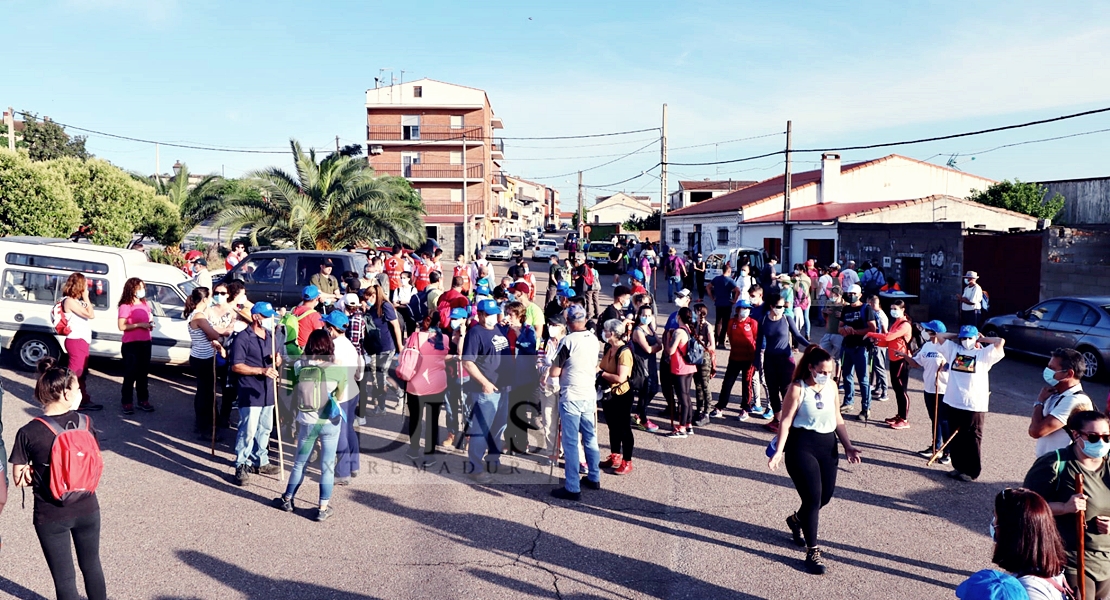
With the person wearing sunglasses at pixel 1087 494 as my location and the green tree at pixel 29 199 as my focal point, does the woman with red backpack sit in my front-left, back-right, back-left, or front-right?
front-left

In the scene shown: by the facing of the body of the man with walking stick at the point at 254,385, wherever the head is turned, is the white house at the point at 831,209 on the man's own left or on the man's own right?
on the man's own left

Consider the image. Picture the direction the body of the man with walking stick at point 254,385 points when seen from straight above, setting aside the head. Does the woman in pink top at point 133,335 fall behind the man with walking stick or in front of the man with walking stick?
behind

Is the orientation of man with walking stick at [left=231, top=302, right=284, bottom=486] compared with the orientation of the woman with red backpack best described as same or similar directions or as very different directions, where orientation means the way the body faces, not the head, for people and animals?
very different directions

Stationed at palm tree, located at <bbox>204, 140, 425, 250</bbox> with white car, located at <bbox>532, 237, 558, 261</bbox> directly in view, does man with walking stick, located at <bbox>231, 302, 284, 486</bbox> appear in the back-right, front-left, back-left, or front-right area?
back-right

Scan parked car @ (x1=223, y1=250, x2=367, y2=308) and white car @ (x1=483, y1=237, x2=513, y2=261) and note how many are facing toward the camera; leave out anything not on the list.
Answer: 1

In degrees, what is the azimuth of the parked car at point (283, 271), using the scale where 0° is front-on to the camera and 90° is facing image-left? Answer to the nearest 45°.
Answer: approximately 90°

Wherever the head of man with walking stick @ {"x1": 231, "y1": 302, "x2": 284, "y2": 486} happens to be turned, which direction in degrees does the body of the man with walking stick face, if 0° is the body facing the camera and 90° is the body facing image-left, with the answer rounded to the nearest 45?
approximately 315°

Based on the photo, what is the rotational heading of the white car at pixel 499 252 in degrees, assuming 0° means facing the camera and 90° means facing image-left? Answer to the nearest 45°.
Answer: approximately 0°

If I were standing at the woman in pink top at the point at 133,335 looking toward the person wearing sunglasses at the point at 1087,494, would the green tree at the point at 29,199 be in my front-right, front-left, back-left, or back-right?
back-left

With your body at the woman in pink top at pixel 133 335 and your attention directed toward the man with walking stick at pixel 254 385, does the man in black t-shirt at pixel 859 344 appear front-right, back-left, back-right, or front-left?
front-left

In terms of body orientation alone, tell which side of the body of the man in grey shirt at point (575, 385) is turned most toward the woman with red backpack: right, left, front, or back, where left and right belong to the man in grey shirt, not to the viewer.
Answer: left

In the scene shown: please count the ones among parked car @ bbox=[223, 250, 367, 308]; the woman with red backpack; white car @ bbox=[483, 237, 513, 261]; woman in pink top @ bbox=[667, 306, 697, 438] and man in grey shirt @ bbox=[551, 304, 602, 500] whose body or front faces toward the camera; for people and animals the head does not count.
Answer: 1

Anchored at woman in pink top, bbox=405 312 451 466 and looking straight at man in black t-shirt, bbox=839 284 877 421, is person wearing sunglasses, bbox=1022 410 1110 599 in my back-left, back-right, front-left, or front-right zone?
front-right
